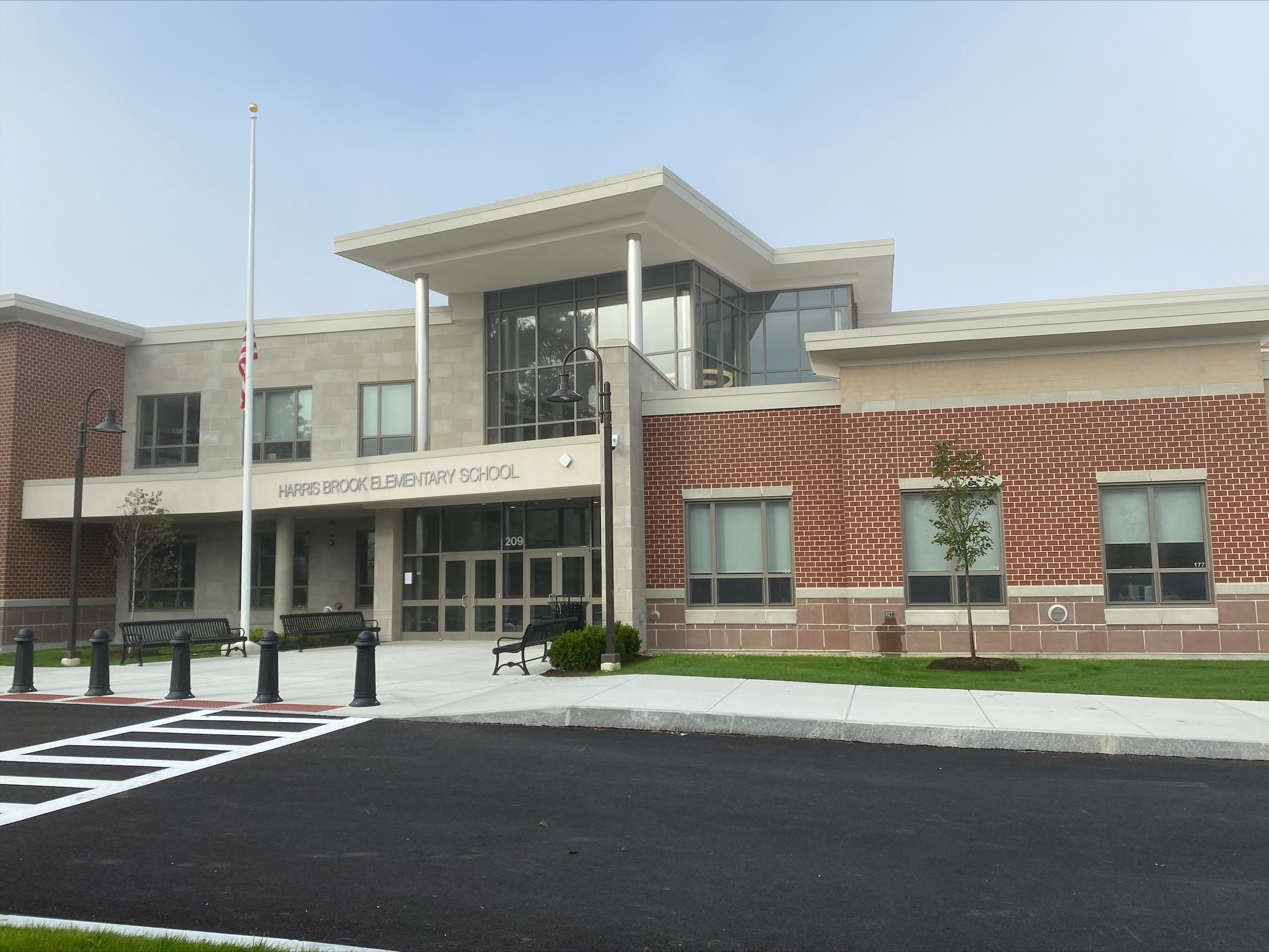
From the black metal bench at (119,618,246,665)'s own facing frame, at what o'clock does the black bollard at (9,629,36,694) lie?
The black bollard is roughly at 2 o'clock from the black metal bench.

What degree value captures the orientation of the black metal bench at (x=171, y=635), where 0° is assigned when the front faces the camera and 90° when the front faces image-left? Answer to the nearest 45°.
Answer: approximately 315°

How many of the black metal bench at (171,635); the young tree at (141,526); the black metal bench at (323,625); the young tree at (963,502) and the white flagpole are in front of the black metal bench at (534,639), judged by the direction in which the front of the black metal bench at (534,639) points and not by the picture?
4

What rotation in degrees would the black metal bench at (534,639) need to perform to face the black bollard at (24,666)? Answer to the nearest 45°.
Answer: approximately 45° to its left

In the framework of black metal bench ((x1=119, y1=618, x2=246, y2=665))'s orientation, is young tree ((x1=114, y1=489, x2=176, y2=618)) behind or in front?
behind

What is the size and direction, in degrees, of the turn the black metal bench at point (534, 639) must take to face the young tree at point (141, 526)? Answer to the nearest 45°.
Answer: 0° — it already faces it

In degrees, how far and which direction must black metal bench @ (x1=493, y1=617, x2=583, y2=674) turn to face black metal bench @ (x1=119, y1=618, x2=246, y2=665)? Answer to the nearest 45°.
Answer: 0° — it already faces it

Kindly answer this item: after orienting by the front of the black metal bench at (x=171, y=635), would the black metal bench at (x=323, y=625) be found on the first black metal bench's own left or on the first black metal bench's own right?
on the first black metal bench's own left

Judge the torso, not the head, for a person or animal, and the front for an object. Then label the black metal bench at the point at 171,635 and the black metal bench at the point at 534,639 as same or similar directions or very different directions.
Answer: very different directions
